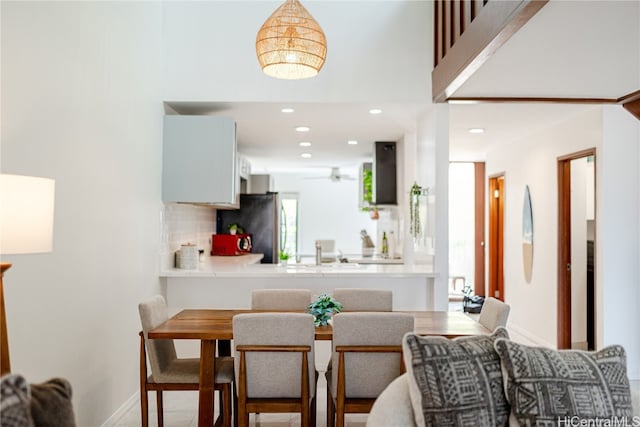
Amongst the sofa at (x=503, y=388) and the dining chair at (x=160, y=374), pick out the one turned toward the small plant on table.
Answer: the dining chair

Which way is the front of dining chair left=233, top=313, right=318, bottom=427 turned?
away from the camera

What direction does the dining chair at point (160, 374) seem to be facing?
to the viewer's right

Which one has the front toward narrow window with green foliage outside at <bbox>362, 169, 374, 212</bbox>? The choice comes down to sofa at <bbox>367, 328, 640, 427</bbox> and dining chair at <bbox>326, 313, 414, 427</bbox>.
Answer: the dining chair

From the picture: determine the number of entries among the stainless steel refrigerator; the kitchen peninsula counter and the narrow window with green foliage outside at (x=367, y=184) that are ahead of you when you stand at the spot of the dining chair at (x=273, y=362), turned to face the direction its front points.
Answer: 3

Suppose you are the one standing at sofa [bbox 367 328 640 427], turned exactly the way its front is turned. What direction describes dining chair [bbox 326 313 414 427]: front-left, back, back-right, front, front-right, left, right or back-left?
back-right

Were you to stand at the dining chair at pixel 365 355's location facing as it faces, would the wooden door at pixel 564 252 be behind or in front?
in front

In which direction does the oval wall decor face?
to the viewer's left

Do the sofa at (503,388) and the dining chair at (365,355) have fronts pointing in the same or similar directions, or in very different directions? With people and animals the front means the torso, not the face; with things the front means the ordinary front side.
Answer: very different directions

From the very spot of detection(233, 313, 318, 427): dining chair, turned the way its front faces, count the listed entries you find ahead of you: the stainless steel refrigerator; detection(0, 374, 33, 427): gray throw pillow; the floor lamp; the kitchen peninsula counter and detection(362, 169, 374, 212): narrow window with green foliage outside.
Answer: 3

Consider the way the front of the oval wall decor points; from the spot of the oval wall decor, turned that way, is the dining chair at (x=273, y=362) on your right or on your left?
on your left

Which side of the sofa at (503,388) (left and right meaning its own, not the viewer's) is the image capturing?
front

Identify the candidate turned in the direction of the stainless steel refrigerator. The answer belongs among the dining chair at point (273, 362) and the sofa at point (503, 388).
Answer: the dining chair

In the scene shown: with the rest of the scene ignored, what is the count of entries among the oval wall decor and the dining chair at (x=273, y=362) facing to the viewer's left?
1
